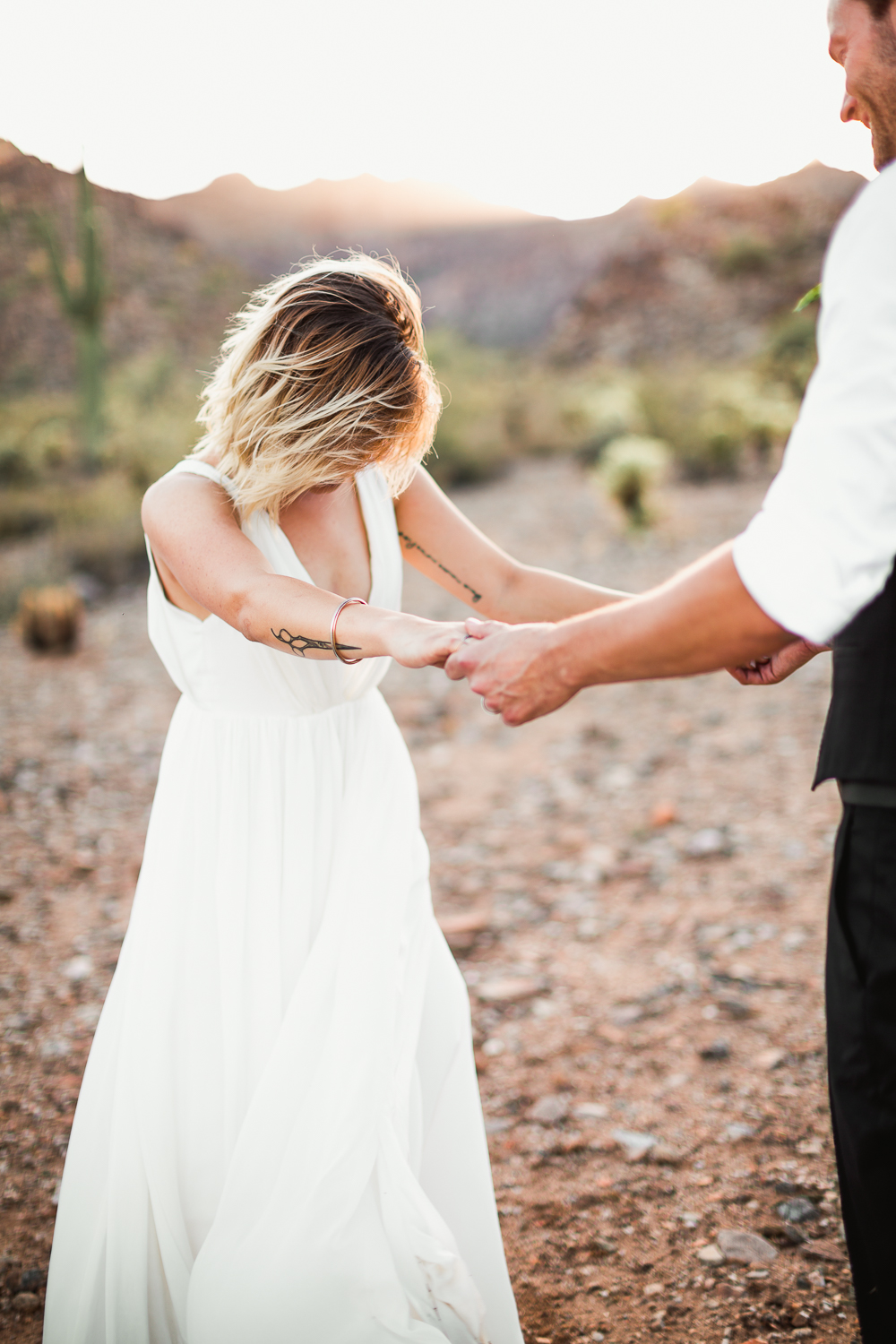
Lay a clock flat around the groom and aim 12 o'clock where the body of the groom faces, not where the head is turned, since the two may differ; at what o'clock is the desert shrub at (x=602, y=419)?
The desert shrub is roughly at 3 o'clock from the groom.

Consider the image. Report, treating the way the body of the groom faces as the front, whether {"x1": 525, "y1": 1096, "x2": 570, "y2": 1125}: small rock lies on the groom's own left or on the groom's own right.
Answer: on the groom's own right

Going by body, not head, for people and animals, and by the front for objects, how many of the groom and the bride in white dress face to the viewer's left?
1

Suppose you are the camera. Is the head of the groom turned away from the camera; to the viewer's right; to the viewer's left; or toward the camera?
to the viewer's left

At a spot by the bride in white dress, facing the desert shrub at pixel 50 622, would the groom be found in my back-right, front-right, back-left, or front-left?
back-right

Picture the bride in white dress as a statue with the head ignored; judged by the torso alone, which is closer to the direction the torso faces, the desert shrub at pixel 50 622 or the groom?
the groom

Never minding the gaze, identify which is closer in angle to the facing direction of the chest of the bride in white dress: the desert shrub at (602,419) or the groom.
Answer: the groom

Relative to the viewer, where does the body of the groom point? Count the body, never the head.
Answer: to the viewer's left

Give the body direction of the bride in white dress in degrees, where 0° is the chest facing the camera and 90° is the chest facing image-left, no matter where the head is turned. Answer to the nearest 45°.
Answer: approximately 315°

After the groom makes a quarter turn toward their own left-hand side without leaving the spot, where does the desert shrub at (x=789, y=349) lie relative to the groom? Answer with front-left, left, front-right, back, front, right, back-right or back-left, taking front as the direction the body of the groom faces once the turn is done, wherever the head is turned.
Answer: back
